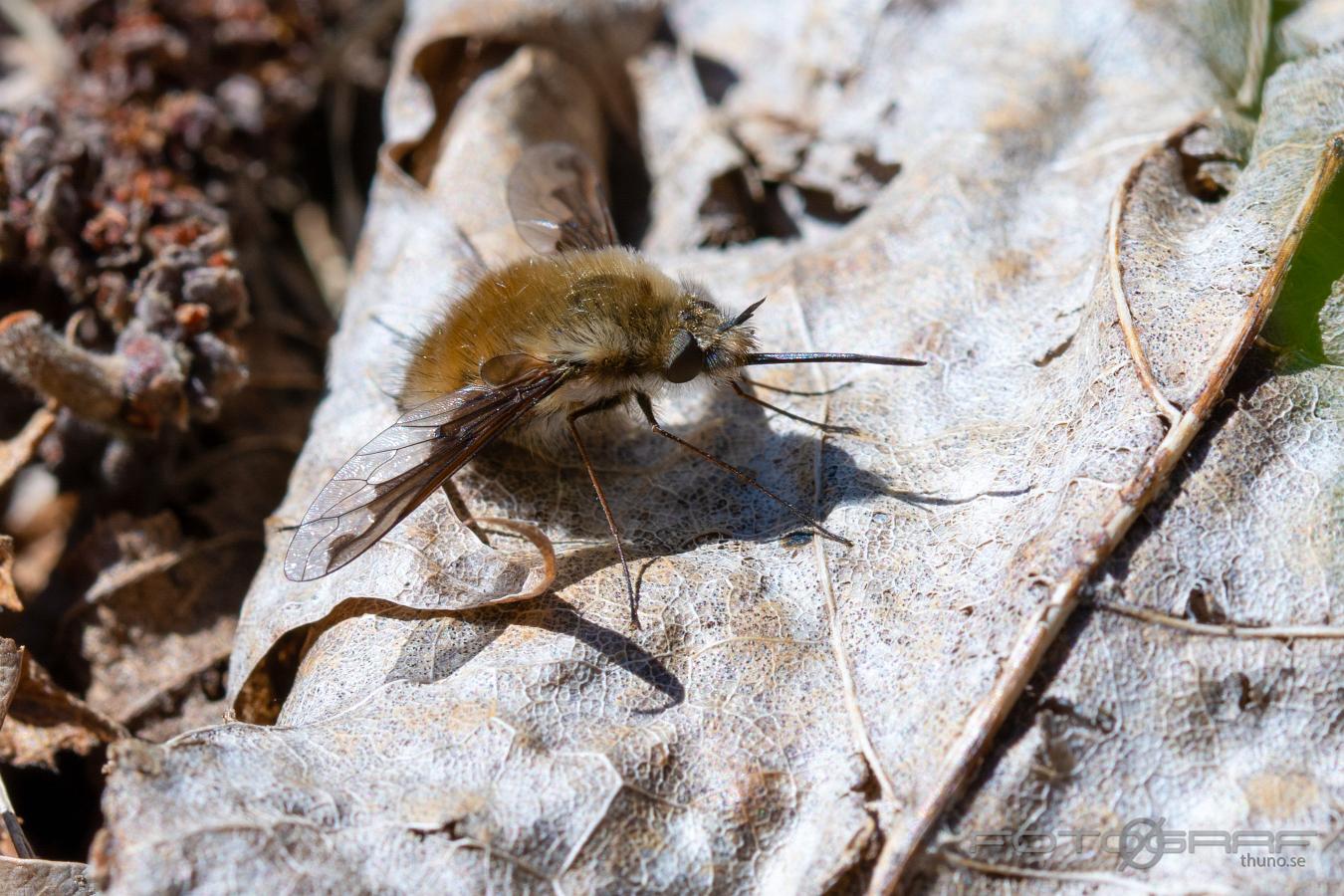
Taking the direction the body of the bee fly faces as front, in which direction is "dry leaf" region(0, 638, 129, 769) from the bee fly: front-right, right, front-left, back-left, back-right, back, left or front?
back

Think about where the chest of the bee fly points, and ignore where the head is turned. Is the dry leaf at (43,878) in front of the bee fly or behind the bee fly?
behind

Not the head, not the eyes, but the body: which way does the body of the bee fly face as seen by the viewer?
to the viewer's right
